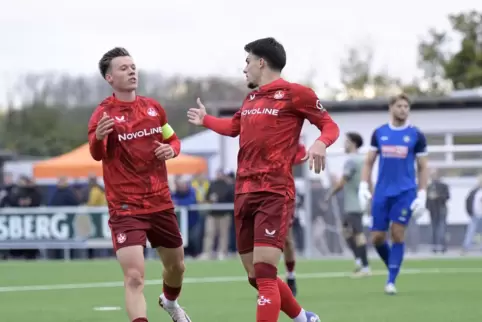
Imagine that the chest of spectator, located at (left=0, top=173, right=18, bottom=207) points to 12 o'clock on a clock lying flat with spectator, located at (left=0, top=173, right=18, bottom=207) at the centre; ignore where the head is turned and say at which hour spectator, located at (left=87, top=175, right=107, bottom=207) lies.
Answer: spectator, located at (left=87, top=175, right=107, bottom=207) is roughly at 10 o'clock from spectator, located at (left=0, top=173, right=18, bottom=207).

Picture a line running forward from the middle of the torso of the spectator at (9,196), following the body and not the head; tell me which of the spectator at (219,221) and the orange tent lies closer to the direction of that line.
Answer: the spectator

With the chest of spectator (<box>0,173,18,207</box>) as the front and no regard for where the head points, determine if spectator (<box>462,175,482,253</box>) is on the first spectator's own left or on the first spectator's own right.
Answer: on the first spectator's own left

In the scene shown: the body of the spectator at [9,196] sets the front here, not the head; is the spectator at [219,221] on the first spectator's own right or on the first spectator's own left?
on the first spectator's own left

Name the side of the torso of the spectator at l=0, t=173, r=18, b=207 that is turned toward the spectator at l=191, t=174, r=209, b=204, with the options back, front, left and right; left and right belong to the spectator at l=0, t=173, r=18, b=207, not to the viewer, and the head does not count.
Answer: left

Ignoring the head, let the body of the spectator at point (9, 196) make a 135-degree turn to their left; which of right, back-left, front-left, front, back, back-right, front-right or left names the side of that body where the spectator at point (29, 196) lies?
right

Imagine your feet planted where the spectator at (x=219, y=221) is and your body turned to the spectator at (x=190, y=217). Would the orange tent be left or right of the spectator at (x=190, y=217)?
right

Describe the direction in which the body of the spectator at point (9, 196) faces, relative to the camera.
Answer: toward the camera

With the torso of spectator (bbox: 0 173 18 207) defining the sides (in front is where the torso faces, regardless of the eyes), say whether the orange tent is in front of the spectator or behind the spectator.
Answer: behind

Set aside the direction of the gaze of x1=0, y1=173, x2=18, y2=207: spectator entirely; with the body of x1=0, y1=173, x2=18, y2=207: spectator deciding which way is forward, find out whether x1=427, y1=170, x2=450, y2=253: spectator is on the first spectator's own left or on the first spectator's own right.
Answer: on the first spectator's own left

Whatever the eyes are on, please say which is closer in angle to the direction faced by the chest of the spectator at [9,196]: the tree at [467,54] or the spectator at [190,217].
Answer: the spectator

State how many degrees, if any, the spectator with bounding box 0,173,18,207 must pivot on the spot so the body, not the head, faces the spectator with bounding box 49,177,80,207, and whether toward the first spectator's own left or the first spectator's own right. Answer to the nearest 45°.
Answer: approximately 45° to the first spectator's own left
